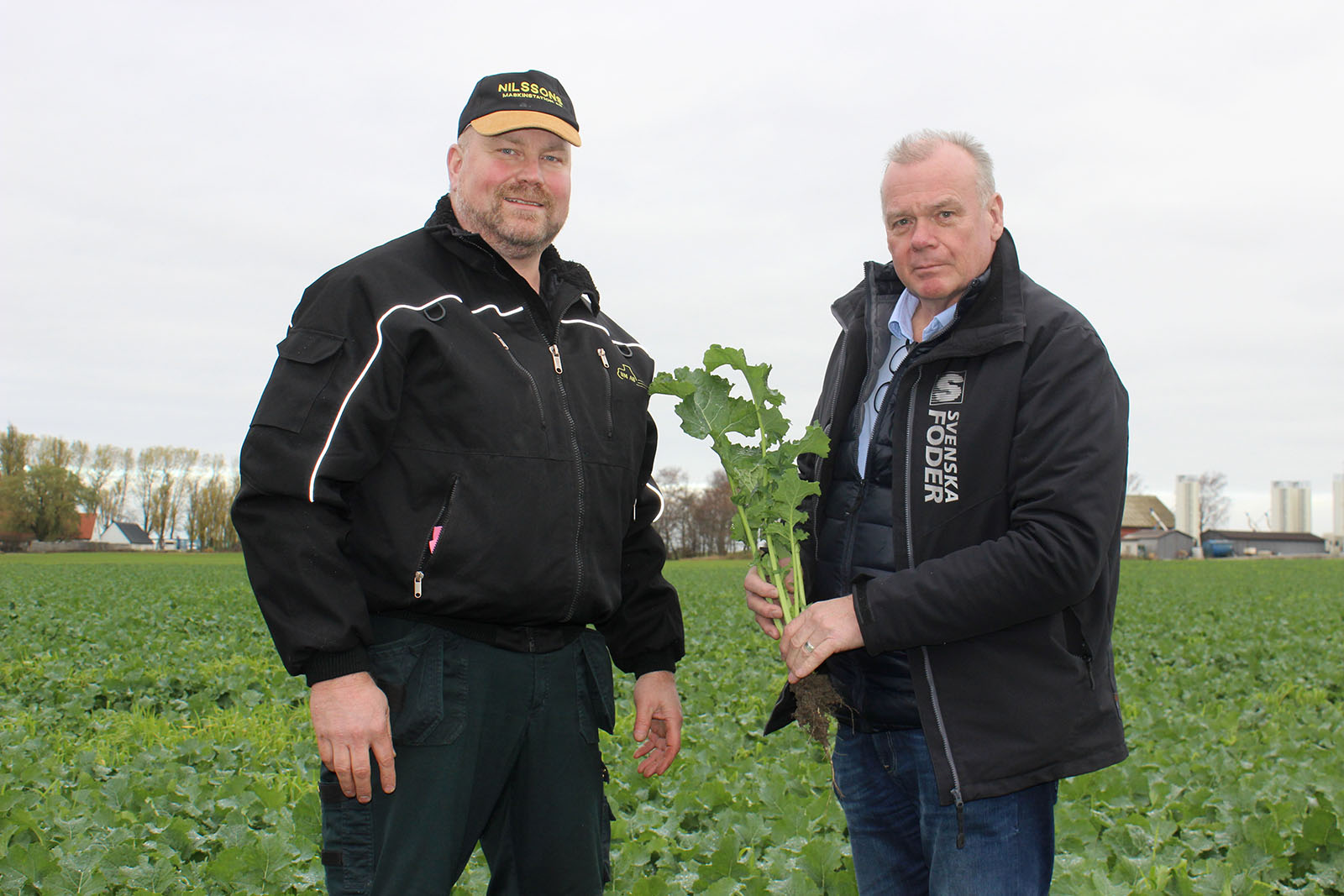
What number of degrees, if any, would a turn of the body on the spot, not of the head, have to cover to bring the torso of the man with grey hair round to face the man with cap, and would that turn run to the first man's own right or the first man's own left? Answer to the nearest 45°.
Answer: approximately 45° to the first man's own right

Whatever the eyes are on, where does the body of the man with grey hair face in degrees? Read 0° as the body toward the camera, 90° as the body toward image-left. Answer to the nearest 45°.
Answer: approximately 45°

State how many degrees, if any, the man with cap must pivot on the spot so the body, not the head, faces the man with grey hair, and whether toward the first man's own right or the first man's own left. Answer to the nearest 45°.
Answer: approximately 45° to the first man's own left

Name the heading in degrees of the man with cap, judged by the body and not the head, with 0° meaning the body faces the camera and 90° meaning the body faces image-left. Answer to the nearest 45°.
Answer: approximately 315°
